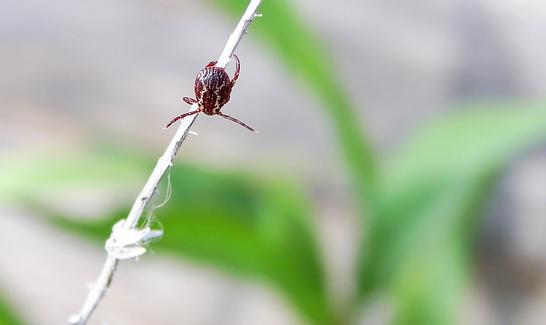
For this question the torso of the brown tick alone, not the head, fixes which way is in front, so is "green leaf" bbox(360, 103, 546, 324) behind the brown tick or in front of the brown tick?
behind

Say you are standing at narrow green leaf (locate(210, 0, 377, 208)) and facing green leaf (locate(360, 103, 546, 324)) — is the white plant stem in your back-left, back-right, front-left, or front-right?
back-right

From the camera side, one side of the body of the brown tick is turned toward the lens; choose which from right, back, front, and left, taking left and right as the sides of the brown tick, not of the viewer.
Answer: front
